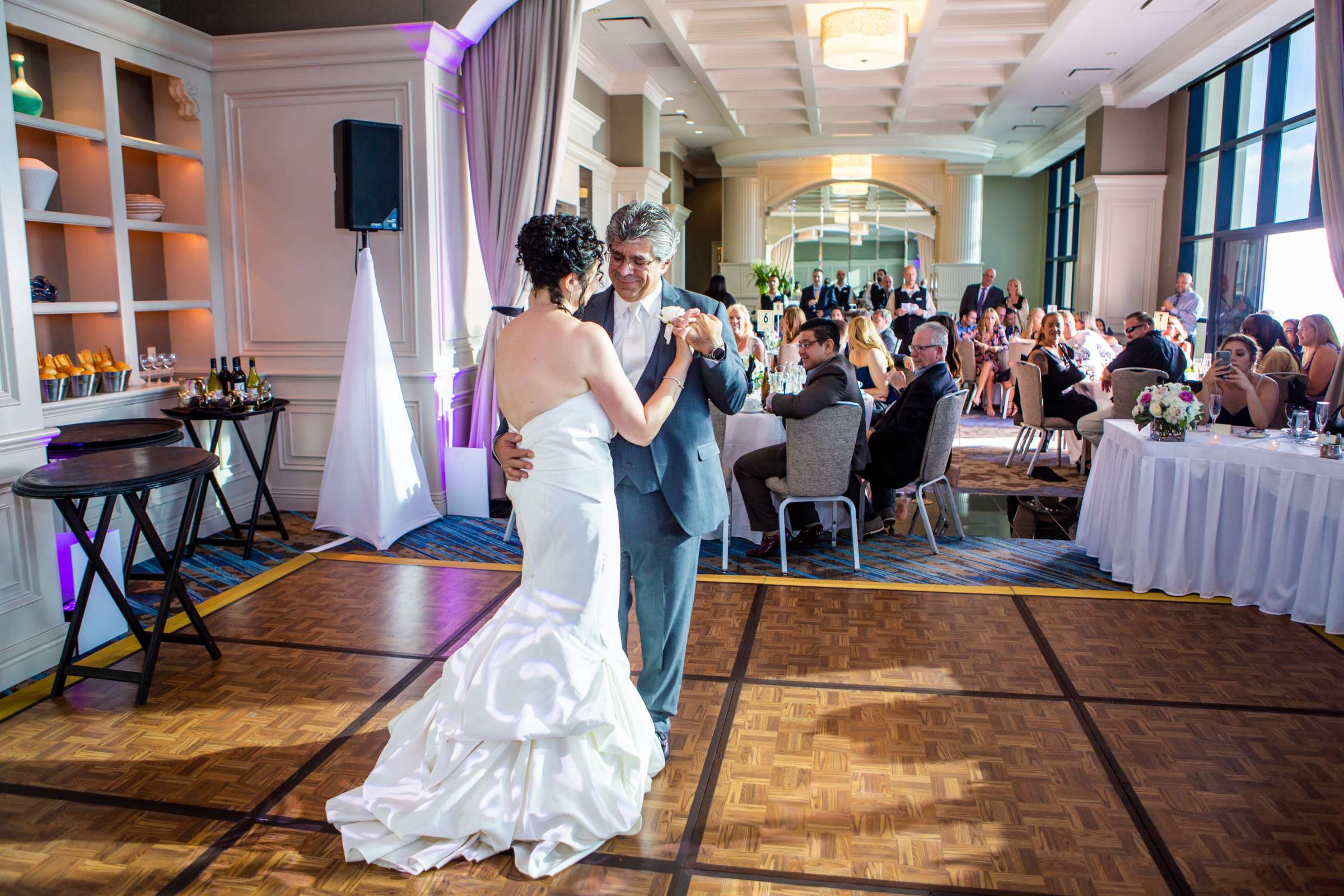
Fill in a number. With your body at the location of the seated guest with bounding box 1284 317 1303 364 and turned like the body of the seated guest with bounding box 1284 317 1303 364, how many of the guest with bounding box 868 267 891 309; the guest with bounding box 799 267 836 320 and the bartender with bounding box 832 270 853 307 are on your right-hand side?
3

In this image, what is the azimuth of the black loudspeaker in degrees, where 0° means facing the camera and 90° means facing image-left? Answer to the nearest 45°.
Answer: approximately 315°

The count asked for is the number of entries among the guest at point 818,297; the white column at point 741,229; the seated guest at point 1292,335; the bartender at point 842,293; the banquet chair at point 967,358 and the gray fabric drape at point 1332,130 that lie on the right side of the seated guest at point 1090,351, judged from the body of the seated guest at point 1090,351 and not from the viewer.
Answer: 4

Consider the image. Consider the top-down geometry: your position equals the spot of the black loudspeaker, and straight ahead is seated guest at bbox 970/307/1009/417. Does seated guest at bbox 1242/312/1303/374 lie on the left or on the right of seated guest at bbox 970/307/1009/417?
right

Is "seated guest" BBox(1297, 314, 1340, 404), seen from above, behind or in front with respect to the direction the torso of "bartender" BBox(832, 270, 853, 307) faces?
in front

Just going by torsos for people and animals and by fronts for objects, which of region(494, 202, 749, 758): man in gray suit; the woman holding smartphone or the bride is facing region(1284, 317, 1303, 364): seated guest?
the bride

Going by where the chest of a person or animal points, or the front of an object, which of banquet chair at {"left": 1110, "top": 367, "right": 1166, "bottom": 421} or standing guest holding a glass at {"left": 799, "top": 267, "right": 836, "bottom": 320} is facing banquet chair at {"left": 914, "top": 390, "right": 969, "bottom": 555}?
the standing guest holding a glass

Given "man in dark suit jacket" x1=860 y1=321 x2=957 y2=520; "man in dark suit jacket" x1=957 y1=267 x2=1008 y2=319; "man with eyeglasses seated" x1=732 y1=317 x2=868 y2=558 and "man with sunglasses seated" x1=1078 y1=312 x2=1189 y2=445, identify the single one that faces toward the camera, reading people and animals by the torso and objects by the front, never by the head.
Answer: "man in dark suit jacket" x1=957 y1=267 x2=1008 y2=319

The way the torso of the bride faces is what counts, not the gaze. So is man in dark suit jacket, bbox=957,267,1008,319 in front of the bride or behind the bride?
in front
